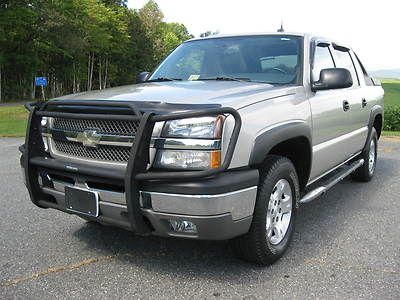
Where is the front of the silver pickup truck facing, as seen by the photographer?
facing the viewer and to the left of the viewer
